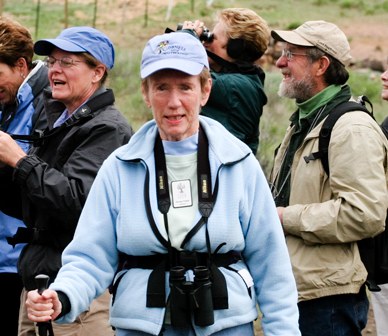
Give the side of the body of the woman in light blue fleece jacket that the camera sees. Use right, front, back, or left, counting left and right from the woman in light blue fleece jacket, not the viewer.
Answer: front

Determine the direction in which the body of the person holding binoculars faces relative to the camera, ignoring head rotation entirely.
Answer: to the viewer's left

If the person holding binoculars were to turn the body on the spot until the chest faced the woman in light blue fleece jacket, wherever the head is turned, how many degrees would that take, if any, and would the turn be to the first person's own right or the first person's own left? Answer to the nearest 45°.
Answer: approximately 90° to the first person's own left

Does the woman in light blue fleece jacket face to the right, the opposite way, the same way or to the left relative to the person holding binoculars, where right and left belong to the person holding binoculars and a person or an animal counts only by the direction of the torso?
to the left

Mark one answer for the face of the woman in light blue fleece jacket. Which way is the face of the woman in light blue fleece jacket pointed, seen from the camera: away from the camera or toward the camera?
toward the camera

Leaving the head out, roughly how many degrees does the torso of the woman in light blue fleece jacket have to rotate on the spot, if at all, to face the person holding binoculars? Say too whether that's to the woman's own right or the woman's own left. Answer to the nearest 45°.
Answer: approximately 180°
